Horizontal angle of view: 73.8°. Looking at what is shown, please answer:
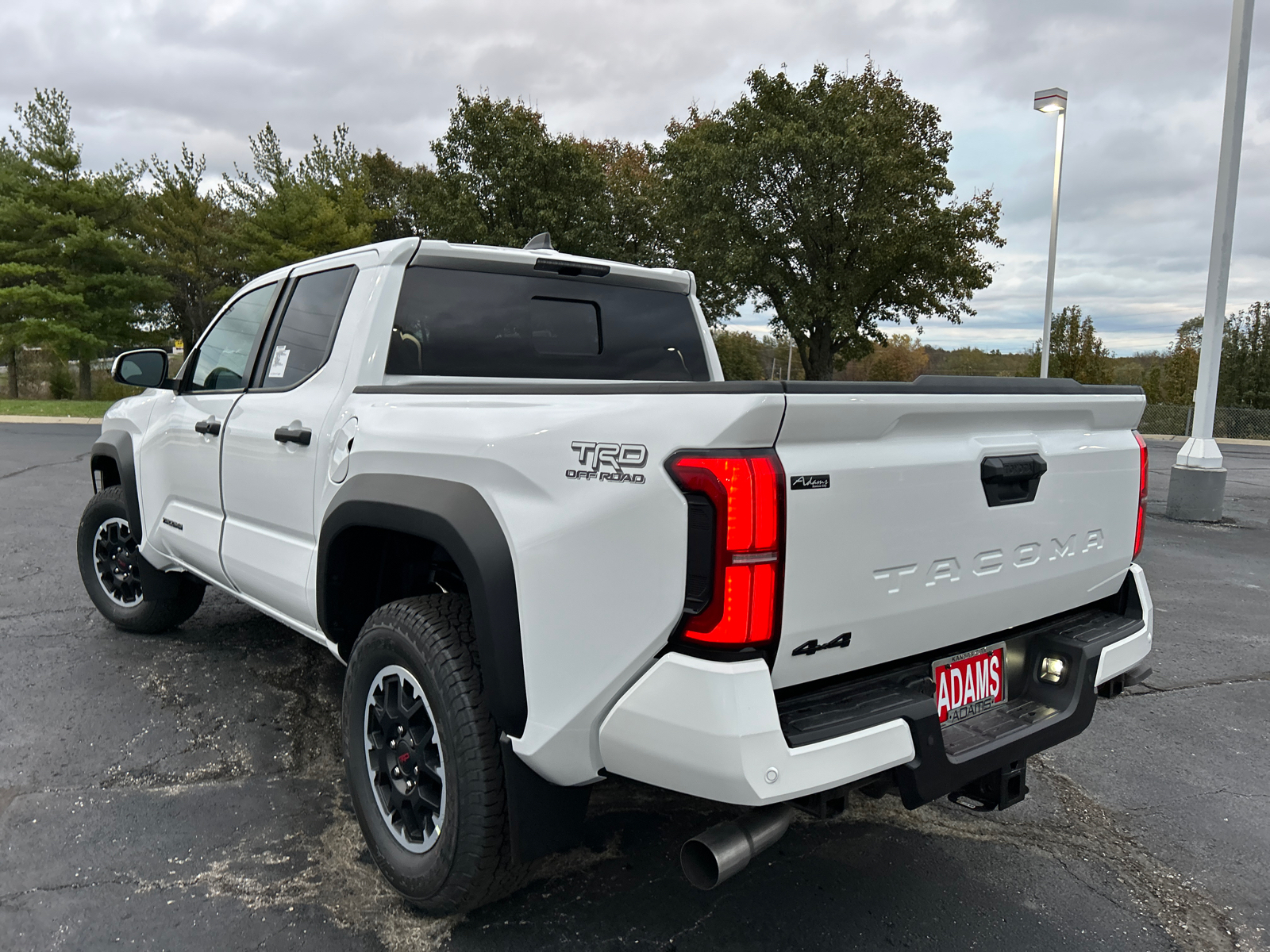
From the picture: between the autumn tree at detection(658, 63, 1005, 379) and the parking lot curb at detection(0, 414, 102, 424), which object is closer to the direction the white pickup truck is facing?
the parking lot curb

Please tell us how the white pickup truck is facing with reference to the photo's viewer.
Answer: facing away from the viewer and to the left of the viewer

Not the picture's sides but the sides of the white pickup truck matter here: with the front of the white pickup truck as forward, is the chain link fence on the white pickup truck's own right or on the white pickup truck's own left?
on the white pickup truck's own right

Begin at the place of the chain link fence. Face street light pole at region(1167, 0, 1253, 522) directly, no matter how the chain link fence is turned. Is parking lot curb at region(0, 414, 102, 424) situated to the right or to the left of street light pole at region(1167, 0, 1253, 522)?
right

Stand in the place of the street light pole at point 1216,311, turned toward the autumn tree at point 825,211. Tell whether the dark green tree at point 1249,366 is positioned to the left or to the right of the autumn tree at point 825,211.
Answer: right

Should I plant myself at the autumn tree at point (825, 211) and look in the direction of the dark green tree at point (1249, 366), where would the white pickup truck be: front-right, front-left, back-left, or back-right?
back-right

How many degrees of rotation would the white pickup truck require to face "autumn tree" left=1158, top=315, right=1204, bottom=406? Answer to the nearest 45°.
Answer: approximately 90° to its right

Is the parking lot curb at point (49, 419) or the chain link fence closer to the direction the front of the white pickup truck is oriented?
the parking lot curb

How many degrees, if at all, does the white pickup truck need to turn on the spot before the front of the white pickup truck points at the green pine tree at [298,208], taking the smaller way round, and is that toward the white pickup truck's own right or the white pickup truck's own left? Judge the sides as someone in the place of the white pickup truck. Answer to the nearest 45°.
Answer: approximately 45° to the white pickup truck's own right

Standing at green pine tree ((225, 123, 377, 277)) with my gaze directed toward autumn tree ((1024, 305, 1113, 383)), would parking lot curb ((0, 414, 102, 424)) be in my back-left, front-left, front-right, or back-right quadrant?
back-right

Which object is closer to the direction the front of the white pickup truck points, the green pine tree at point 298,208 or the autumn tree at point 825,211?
the green pine tree

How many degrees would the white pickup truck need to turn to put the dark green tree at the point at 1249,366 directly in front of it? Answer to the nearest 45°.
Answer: approximately 90° to its right

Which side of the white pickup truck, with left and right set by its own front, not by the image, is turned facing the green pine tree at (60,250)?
front

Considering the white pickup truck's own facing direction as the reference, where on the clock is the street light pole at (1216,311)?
The street light pole is roughly at 3 o'clock from the white pickup truck.

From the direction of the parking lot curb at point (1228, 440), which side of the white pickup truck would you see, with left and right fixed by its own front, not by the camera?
right

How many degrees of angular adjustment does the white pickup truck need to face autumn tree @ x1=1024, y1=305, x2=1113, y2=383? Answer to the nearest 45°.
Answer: approximately 90° to its right

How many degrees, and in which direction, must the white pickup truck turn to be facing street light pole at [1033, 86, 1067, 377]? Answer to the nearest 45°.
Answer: approximately 90° to its right
